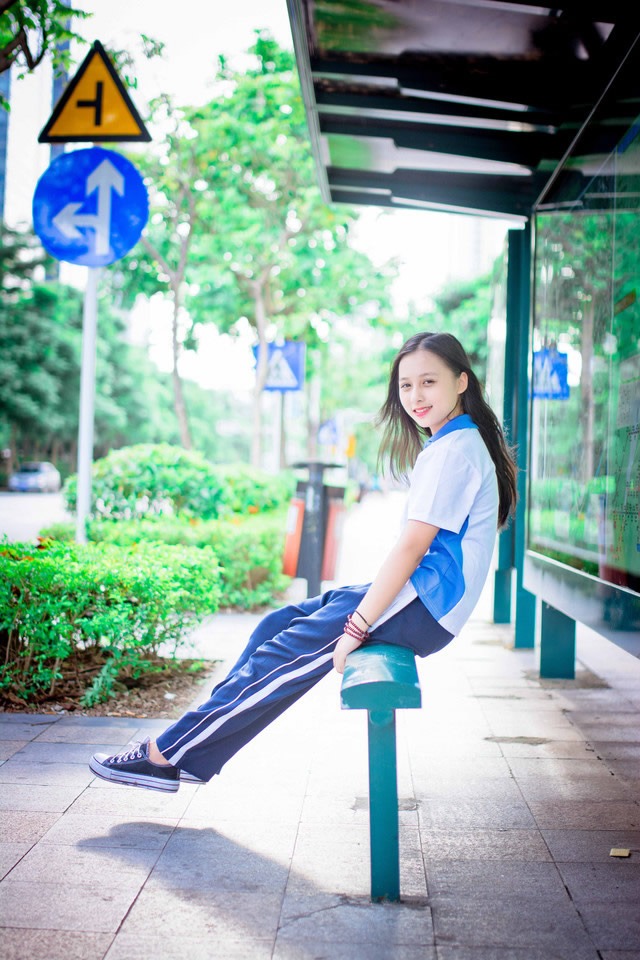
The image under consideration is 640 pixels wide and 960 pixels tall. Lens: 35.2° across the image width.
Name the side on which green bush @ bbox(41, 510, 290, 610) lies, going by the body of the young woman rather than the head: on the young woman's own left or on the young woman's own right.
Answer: on the young woman's own right

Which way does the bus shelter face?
to the viewer's left

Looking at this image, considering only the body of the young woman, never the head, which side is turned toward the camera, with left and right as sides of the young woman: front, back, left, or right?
left

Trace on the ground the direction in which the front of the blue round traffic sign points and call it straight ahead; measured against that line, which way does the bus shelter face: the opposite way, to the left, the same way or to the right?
to the right

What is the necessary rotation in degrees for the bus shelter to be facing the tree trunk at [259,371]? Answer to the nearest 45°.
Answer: approximately 90° to its right

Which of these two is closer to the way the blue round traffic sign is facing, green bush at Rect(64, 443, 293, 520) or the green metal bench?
the green metal bench

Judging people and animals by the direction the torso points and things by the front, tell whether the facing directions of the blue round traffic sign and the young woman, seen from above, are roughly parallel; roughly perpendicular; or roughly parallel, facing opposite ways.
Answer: roughly perpendicular

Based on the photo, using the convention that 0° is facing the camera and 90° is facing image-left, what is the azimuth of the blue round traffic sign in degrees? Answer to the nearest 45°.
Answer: approximately 0°

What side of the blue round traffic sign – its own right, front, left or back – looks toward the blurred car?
back

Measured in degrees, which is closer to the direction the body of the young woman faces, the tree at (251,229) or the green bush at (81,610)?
the green bush
